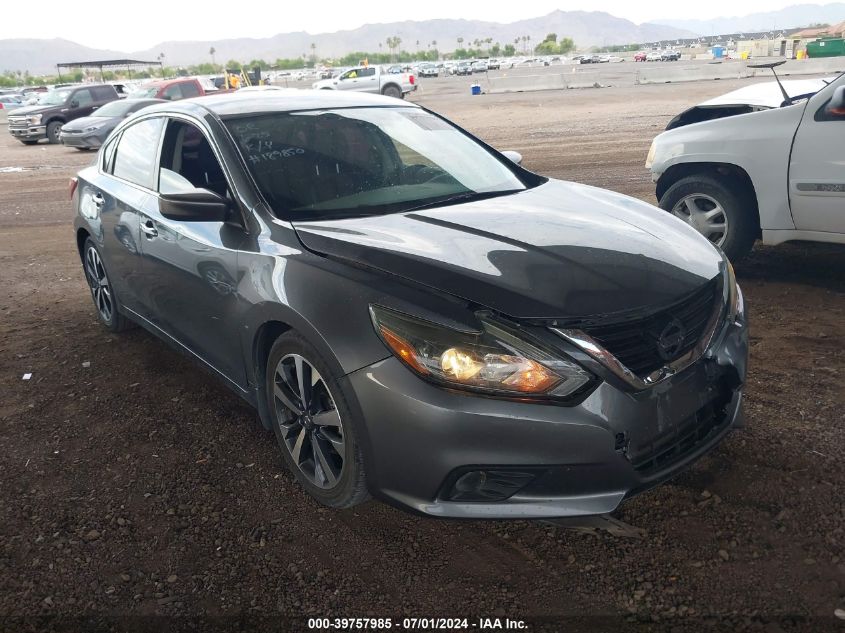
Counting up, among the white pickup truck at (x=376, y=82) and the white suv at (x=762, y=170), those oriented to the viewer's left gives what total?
2

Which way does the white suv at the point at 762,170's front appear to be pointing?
to the viewer's left

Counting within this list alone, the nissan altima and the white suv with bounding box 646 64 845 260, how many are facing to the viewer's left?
1

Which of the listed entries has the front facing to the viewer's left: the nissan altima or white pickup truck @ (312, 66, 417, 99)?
the white pickup truck

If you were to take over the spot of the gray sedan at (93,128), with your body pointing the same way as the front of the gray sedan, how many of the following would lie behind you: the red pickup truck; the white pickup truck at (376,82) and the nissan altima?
2

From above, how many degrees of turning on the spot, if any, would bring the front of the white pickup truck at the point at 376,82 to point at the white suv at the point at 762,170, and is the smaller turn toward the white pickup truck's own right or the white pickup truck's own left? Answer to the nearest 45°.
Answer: approximately 90° to the white pickup truck's own left

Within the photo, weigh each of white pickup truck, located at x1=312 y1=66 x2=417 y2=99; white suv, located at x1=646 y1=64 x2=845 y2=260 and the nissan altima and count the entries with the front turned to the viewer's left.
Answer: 2

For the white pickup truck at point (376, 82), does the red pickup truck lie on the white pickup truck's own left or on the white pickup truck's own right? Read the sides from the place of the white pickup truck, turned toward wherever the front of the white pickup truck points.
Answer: on the white pickup truck's own left

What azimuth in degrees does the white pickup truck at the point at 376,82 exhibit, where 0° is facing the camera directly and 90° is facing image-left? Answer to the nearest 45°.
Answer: approximately 90°

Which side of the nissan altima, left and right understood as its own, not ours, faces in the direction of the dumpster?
left
